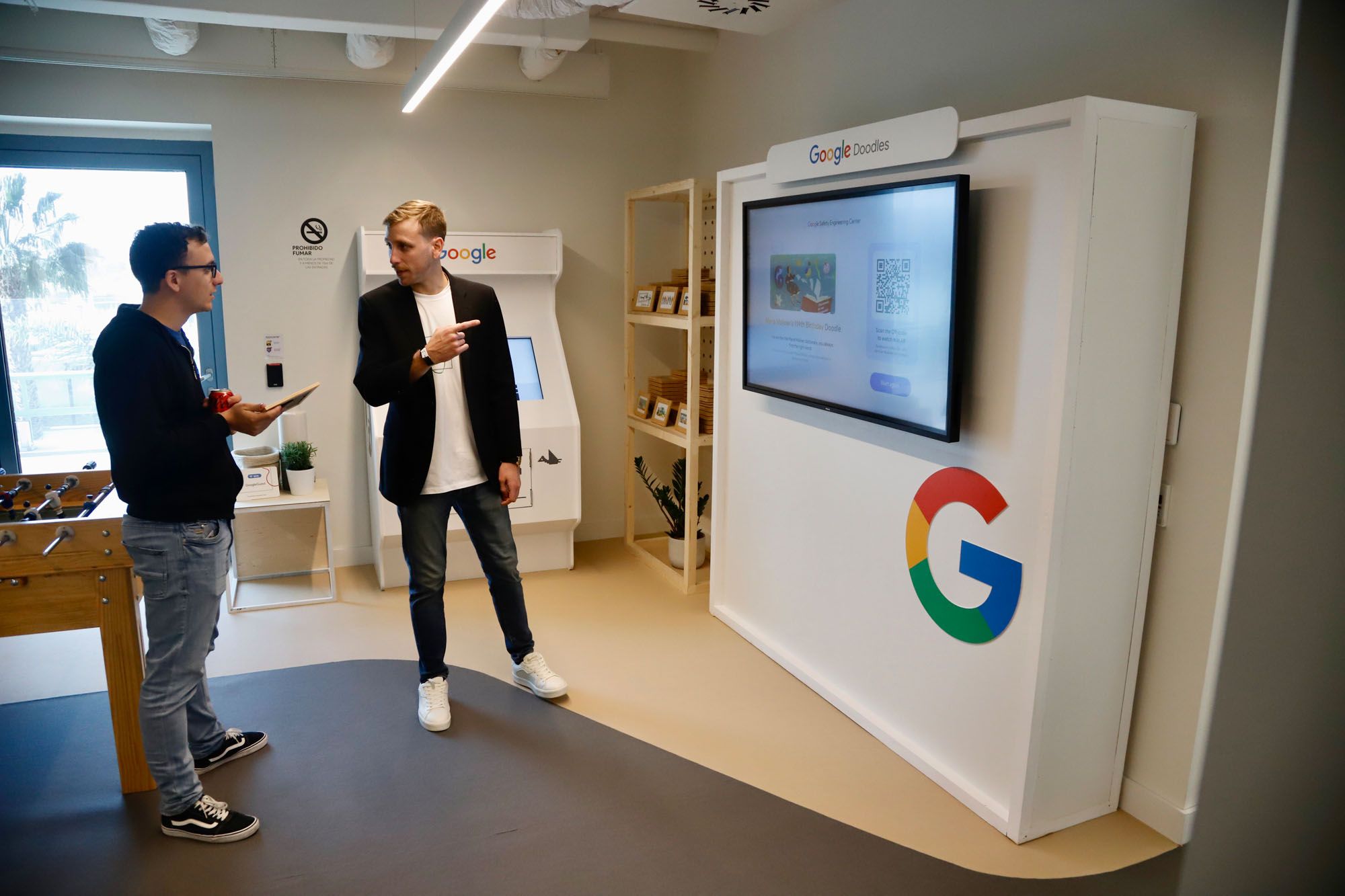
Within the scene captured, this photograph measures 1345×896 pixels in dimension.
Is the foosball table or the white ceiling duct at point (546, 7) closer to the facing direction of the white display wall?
the foosball table

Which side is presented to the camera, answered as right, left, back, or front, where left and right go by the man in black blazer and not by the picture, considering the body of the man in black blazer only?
front

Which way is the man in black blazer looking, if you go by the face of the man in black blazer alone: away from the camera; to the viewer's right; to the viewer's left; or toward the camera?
to the viewer's left

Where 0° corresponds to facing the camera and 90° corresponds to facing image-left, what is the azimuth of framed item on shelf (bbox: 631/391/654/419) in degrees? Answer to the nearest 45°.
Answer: approximately 45°

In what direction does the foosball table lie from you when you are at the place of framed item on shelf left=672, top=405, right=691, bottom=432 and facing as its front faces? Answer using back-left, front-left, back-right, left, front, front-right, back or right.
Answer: front

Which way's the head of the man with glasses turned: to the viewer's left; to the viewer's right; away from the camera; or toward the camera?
to the viewer's right

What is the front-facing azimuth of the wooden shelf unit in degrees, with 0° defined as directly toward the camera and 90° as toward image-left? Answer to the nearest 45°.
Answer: approximately 45°

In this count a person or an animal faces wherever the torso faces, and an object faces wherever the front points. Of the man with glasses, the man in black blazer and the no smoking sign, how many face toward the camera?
2

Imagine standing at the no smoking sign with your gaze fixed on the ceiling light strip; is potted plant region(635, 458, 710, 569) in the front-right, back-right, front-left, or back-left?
front-left

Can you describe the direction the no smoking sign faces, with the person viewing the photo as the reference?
facing the viewer
